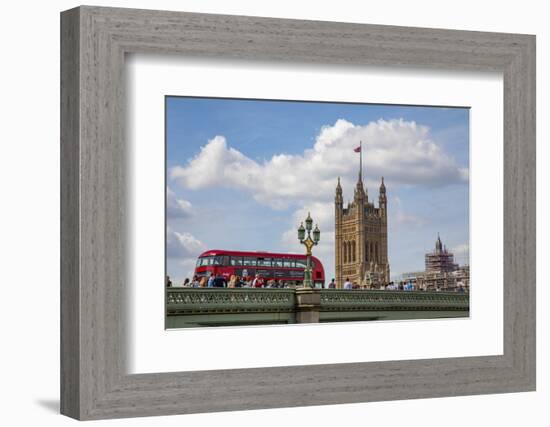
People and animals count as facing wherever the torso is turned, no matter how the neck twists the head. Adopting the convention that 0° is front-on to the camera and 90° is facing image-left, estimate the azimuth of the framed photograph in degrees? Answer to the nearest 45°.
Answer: approximately 315°
